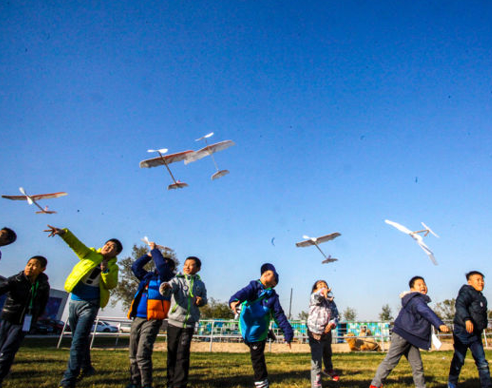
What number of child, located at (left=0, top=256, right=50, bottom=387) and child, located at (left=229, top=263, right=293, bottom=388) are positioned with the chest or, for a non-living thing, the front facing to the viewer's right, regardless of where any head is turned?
0

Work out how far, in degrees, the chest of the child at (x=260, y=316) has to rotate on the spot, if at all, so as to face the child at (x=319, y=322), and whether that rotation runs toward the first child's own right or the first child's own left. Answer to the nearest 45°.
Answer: approximately 135° to the first child's own left

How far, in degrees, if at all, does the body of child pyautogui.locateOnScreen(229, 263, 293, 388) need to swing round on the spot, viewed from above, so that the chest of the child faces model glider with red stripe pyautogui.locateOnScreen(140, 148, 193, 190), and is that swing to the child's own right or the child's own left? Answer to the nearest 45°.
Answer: approximately 135° to the child's own right

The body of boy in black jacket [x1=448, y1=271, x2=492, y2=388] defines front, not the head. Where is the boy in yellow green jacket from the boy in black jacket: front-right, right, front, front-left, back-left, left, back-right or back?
right

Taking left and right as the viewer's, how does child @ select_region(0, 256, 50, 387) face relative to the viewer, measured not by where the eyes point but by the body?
facing the viewer and to the left of the viewer

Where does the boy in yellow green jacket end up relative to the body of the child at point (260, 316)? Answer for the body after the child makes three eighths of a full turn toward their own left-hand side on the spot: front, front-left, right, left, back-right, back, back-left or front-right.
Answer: back-left

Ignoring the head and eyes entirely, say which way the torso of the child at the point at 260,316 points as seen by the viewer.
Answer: toward the camera
